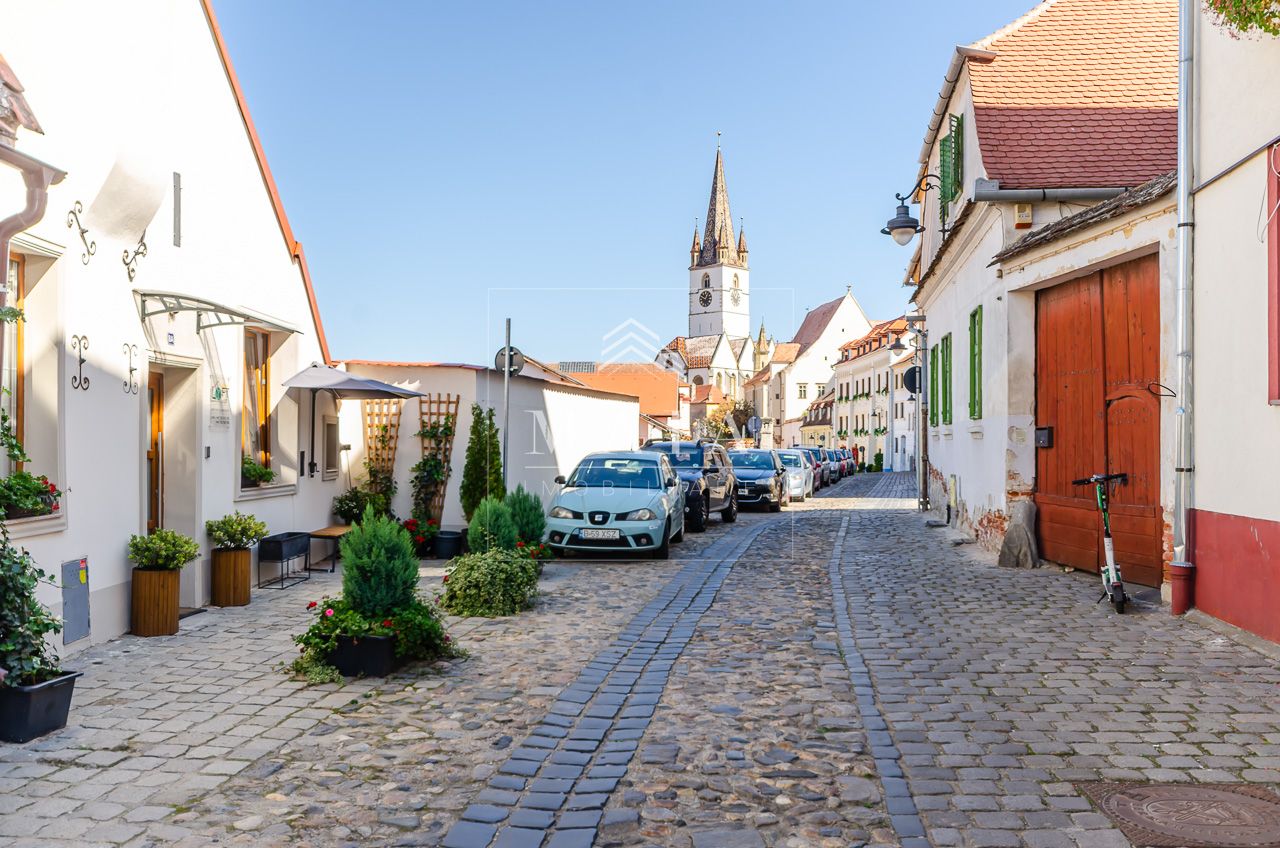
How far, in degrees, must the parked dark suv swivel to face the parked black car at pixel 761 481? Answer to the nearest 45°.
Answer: approximately 135° to its right

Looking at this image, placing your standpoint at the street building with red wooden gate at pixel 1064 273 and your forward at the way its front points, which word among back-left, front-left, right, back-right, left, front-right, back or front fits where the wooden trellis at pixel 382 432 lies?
front-right

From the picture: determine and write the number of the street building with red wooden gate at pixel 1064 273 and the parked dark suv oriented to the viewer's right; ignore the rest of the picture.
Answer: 0

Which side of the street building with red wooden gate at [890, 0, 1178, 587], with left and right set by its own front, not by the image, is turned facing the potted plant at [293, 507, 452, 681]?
front

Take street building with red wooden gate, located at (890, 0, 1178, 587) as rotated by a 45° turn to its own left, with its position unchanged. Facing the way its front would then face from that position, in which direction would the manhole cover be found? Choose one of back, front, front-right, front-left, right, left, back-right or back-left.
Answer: front

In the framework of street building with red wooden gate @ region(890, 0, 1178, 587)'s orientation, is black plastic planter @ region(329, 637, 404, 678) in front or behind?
in front

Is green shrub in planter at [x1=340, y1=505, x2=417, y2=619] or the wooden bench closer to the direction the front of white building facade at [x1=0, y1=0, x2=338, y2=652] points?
the green shrub in planter

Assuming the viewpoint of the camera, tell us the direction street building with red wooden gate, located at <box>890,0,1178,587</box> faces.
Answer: facing the viewer and to the left of the viewer

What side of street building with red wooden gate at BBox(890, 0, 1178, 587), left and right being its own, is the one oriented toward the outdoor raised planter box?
front

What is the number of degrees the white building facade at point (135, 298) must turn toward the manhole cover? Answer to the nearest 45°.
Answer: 0° — it already faces it

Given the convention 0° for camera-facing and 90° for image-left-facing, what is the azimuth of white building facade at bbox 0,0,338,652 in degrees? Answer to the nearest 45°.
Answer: approximately 315°

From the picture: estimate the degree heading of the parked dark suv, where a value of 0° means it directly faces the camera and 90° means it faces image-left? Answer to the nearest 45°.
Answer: approximately 45°
